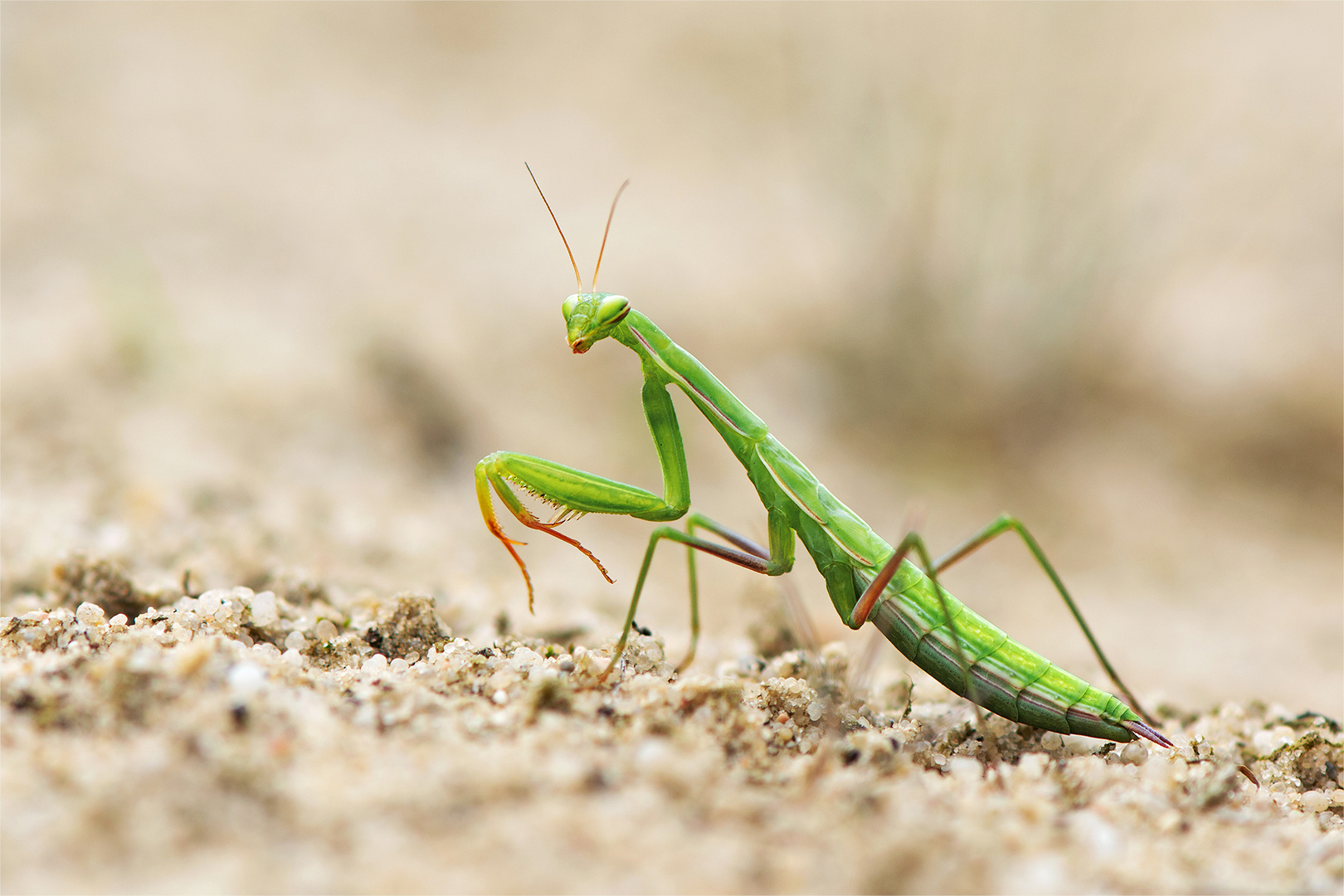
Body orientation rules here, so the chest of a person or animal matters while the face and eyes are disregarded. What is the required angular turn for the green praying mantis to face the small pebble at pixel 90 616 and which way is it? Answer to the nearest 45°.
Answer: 0° — it already faces it

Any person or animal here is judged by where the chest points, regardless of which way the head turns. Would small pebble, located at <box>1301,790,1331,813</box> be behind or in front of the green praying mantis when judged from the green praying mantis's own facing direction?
behind

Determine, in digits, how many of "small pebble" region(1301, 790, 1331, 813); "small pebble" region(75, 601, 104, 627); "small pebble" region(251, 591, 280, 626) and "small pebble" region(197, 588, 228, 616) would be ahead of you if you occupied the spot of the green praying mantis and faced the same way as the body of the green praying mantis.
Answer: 3

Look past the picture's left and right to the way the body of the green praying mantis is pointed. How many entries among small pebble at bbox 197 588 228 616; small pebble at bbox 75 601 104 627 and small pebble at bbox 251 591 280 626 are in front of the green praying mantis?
3

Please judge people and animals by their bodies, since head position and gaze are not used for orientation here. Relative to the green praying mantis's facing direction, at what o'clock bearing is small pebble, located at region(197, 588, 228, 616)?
The small pebble is roughly at 12 o'clock from the green praying mantis.

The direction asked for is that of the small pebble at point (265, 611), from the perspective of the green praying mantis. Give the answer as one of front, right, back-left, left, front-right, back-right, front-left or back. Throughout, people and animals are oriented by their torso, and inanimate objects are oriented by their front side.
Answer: front

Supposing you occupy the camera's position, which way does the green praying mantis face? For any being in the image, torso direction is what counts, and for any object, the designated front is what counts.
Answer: facing to the left of the viewer

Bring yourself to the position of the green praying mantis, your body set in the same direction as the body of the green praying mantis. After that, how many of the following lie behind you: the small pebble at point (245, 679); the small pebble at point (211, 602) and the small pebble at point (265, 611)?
0

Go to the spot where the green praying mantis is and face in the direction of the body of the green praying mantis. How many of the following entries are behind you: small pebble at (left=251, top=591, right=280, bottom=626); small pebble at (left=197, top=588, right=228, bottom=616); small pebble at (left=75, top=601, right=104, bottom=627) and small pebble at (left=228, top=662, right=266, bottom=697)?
0
